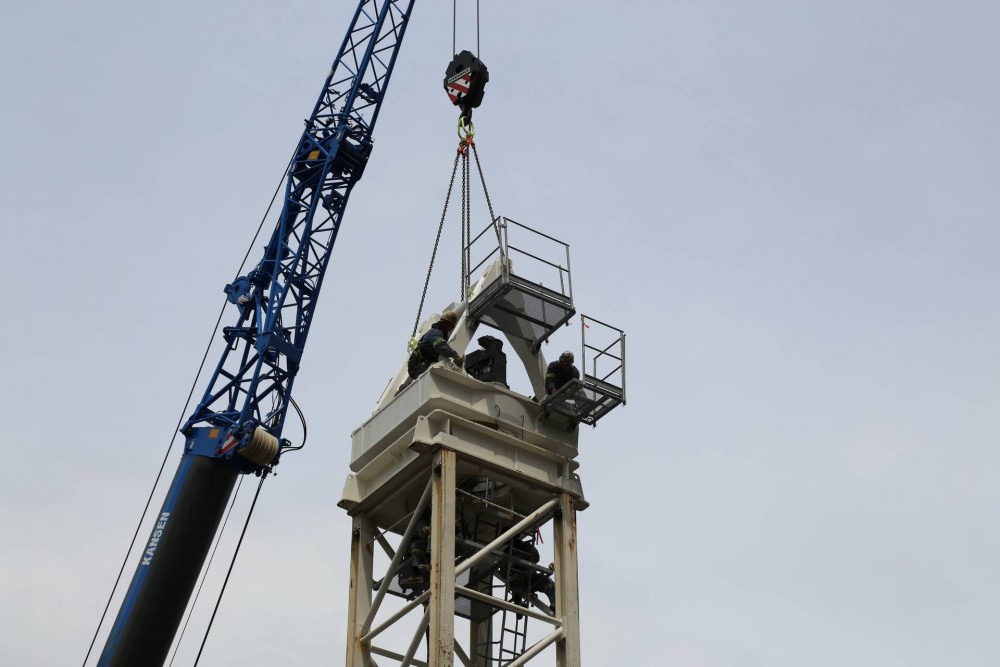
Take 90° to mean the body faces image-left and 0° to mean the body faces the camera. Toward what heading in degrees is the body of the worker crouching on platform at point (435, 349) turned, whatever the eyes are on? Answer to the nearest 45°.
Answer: approximately 270°

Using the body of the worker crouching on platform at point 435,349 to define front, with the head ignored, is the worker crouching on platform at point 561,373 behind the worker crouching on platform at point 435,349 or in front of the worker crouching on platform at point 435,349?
in front
